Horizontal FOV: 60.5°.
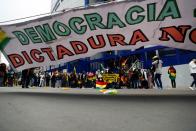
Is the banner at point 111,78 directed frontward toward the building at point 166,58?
no

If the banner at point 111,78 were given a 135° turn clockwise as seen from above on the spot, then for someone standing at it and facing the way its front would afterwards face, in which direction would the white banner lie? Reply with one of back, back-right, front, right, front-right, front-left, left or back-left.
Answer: back-left

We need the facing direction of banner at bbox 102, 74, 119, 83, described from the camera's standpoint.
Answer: facing the viewer
